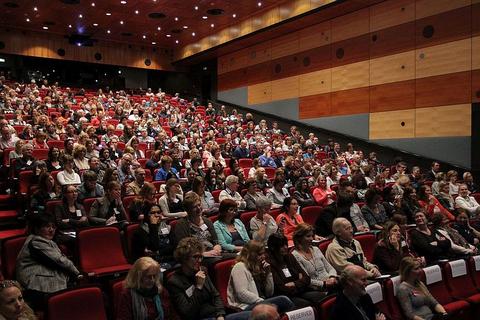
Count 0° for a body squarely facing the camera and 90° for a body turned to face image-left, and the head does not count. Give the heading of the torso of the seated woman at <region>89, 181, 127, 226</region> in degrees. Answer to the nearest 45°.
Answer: approximately 315°

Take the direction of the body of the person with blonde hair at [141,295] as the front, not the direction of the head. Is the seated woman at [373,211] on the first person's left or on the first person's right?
on the first person's left

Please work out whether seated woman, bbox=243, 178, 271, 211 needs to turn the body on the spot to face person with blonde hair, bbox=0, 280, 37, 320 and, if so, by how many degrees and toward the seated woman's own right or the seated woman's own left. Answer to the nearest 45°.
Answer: approximately 45° to the seated woman's own right

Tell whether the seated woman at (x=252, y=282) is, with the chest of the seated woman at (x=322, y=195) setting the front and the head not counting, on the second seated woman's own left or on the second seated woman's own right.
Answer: on the second seated woman's own right

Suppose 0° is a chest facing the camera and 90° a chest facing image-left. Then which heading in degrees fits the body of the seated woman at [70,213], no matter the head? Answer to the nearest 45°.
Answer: approximately 315°
